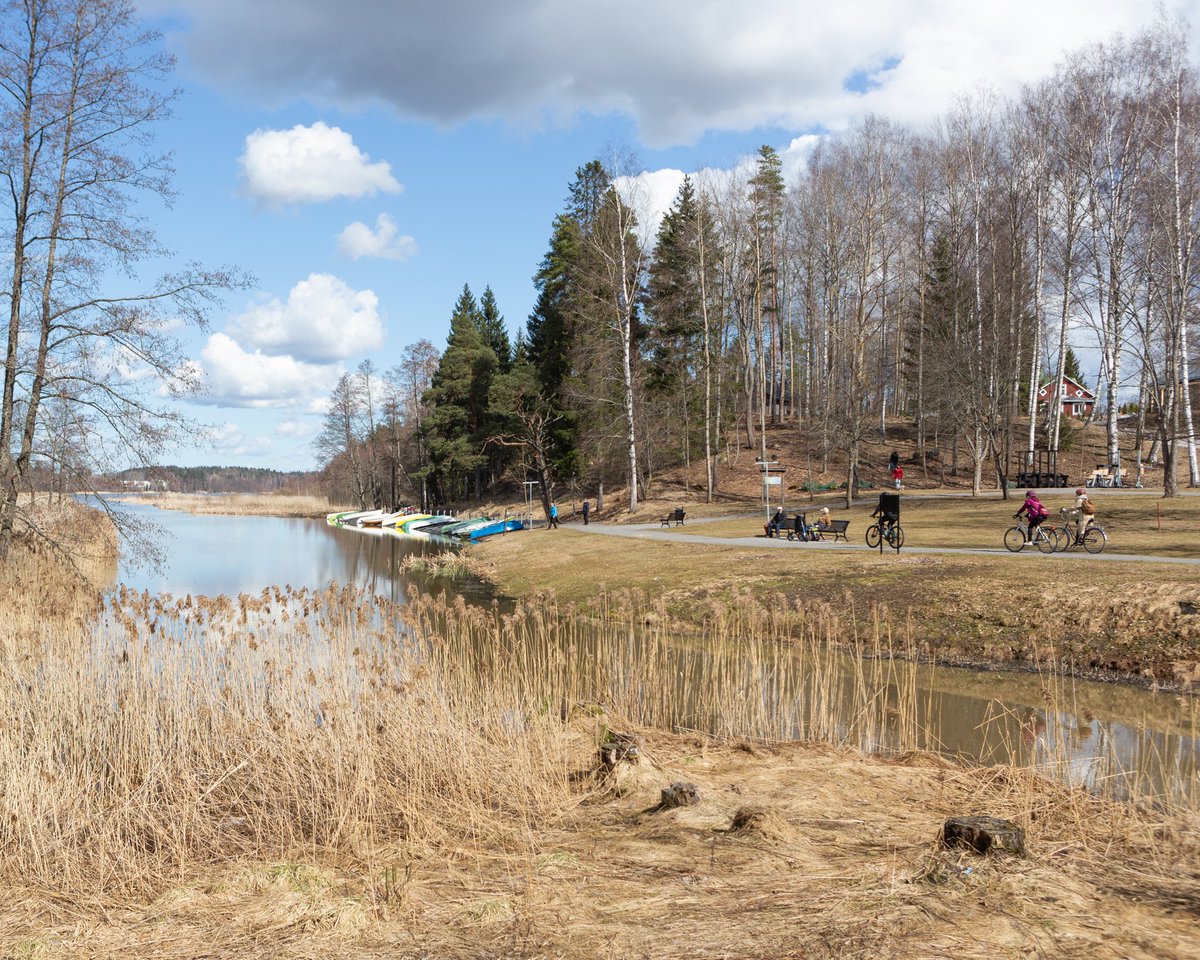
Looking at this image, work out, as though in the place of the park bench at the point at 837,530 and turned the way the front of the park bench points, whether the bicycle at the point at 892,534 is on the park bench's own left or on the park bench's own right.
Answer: on the park bench's own left

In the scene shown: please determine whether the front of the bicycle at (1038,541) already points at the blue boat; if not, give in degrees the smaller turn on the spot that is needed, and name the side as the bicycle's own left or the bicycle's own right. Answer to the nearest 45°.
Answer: approximately 45° to the bicycle's own right

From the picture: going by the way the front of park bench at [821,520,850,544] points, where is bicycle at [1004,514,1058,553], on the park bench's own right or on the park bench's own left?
on the park bench's own left

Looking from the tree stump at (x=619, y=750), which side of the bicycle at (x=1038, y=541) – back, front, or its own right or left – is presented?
left

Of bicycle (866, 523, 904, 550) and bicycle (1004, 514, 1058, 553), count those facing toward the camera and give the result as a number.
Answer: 0

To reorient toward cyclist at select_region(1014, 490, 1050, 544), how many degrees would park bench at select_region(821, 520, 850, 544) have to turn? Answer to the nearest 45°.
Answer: approximately 90° to its left

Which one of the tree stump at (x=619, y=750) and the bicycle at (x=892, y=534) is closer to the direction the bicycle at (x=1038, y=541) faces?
the bicycle

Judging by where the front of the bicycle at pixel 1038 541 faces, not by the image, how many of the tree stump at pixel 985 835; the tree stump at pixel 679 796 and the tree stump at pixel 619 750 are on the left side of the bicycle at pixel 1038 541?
3

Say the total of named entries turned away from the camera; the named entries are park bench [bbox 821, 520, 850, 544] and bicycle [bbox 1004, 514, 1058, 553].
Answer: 0

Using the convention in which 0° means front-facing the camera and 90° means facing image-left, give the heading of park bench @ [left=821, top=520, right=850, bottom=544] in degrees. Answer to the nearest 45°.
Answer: approximately 45°

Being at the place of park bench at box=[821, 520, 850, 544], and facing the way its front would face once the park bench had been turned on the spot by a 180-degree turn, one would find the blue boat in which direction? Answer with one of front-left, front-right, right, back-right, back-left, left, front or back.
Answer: left

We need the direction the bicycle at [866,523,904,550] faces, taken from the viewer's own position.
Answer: facing away from the viewer and to the left of the viewer
